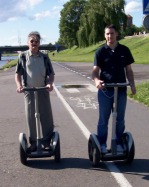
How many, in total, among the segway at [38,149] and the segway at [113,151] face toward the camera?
2

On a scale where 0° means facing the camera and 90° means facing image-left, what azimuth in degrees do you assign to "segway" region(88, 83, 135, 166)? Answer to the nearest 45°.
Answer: approximately 0°

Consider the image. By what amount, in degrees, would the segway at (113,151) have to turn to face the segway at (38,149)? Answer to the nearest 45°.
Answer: approximately 90° to its right

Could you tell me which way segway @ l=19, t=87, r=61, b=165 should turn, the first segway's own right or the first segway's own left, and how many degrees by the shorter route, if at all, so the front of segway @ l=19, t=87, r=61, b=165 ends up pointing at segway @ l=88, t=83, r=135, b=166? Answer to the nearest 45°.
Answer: approximately 90° to the first segway's own left

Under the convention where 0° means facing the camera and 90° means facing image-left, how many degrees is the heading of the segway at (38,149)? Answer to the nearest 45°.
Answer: approximately 0°
